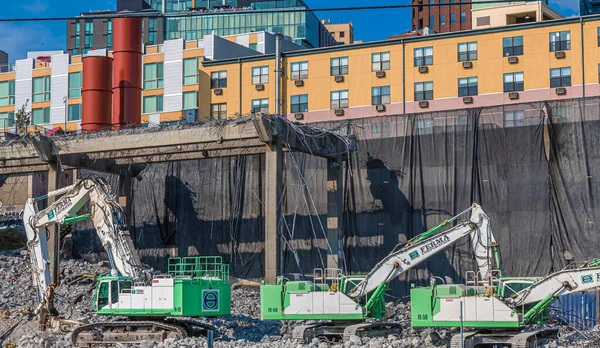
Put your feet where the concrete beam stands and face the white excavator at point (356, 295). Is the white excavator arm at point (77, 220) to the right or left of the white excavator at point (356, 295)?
right

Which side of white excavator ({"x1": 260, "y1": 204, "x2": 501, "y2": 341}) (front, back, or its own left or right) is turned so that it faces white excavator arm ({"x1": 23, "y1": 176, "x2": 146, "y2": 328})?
back

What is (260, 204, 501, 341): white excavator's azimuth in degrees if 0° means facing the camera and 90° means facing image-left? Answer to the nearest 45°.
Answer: approximately 270°

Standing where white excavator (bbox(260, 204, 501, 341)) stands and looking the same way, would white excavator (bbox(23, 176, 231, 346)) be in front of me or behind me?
behind
